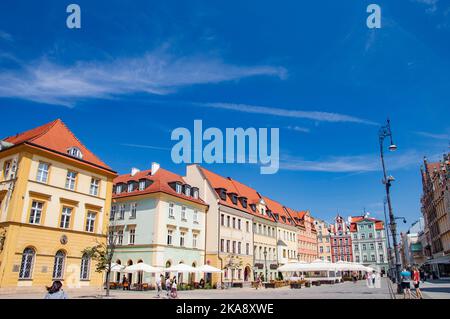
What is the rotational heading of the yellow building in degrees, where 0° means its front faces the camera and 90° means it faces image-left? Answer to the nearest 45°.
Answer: approximately 315°

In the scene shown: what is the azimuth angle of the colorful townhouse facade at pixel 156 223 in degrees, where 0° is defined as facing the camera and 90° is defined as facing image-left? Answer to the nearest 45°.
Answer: approximately 315°

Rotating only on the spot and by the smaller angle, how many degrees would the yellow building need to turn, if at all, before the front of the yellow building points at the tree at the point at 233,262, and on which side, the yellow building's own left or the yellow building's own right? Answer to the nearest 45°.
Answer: approximately 90° to the yellow building's own left

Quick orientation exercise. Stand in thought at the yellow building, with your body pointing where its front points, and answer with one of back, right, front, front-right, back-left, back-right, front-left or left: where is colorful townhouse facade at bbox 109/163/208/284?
left

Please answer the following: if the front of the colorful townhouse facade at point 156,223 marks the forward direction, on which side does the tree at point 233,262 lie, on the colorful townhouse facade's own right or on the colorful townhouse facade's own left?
on the colorful townhouse facade's own left

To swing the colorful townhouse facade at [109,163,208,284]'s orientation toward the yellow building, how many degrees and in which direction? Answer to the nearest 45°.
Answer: approximately 90° to its right

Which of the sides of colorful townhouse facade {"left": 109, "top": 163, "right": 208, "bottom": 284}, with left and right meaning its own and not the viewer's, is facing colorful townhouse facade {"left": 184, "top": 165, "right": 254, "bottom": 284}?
left

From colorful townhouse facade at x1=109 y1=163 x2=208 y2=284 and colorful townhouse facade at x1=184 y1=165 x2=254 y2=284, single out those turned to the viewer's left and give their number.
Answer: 0

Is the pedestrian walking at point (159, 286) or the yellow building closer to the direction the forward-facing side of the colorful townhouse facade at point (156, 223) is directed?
the pedestrian walking

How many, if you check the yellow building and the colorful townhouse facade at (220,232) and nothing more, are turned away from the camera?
0

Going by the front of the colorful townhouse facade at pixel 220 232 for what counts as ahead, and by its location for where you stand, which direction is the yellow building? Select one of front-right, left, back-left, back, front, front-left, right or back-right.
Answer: right
